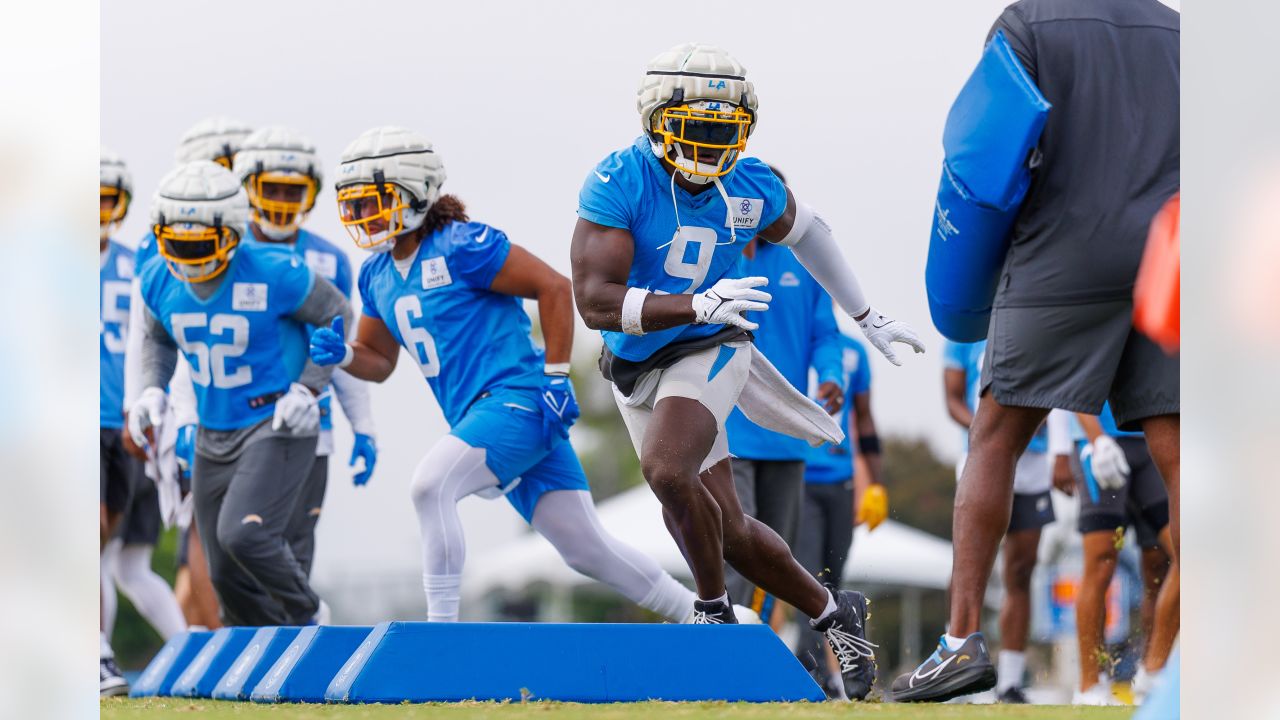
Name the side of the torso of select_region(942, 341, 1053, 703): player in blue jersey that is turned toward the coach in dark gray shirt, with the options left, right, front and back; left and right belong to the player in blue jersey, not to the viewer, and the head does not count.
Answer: front

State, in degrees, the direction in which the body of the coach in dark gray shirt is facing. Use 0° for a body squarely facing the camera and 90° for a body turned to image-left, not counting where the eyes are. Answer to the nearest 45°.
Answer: approximately 135°

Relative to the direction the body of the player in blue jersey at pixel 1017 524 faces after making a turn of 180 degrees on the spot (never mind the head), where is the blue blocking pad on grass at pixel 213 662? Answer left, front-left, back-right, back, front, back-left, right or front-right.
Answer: back-left

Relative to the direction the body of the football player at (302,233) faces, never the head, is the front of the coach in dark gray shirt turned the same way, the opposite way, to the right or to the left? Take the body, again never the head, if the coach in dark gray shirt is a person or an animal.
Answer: the opposite way

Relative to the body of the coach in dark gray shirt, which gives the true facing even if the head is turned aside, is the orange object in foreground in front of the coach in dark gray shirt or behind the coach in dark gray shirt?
behind

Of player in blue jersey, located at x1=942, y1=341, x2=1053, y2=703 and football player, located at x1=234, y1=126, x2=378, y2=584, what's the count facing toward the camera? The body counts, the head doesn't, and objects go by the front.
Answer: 2

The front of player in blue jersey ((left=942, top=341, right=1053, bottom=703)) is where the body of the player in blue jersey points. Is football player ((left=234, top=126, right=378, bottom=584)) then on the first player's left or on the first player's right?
on the first player's right
